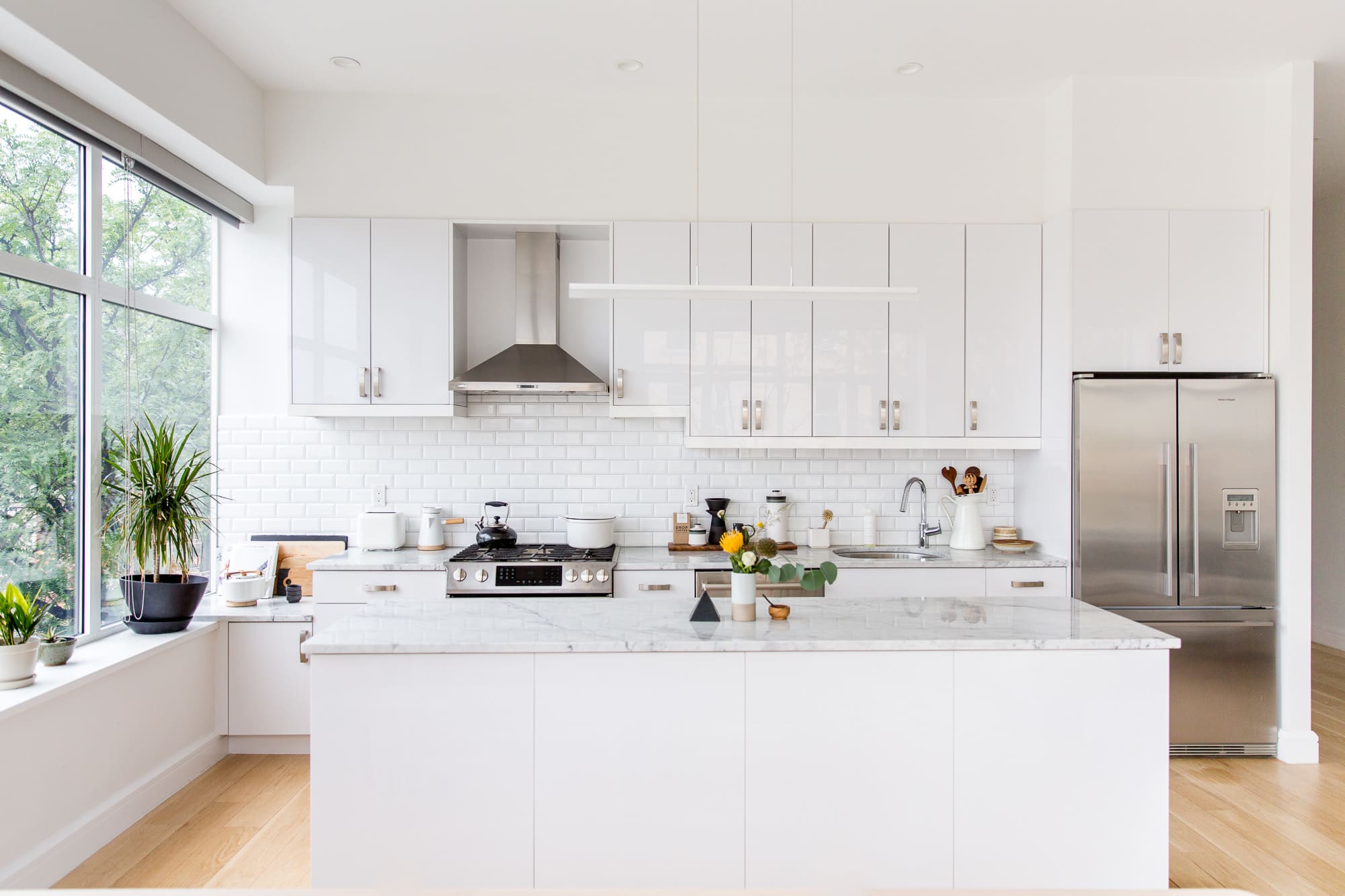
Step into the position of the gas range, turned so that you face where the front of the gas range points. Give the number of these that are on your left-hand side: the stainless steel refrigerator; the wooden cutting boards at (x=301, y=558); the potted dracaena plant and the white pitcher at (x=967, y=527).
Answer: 2

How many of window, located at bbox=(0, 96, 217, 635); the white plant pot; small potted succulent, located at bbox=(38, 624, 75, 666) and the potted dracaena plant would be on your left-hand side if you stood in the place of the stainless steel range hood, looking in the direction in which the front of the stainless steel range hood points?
0

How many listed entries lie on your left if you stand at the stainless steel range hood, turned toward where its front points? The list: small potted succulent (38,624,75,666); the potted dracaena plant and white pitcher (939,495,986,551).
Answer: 1

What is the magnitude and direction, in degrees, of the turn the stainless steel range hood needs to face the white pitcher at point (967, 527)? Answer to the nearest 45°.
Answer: approximately 90° to its left

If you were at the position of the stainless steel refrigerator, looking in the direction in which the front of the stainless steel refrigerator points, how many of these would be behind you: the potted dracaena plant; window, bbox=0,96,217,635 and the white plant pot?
0

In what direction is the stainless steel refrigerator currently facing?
toward the camera

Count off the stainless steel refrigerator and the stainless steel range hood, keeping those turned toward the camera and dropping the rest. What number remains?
2

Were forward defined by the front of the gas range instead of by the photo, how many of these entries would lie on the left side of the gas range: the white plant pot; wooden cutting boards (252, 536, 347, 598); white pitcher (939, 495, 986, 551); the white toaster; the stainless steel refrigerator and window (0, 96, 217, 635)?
2

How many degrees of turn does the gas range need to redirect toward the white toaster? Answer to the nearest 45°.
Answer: approximately 135° to its right

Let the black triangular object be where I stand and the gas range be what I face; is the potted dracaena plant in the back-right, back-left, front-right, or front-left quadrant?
front-left

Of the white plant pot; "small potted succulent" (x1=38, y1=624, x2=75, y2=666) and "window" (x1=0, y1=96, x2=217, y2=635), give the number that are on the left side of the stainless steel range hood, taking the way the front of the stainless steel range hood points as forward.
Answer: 0

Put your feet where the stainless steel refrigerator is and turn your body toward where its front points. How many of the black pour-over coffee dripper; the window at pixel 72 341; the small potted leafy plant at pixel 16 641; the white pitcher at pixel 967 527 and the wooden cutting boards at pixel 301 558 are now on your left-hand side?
0

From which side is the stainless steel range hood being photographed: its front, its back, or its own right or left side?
front
